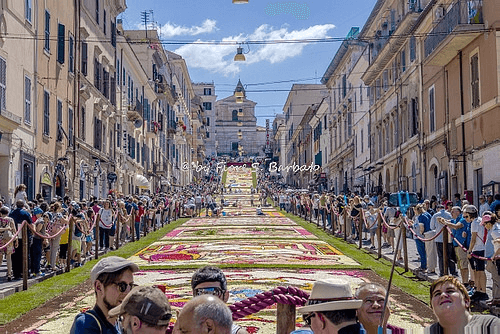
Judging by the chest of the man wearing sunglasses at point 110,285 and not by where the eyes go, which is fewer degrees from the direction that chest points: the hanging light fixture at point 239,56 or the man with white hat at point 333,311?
the man with white hat

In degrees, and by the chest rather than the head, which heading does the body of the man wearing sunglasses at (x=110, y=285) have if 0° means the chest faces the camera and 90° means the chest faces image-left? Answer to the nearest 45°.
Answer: approximately 315°

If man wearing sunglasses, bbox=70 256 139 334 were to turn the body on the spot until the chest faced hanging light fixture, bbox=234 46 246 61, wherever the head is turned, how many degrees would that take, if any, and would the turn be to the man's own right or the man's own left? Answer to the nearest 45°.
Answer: approximately 135° to the man's own left

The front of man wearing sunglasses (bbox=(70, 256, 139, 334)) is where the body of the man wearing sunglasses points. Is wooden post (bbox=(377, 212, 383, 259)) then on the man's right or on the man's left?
on the man's left

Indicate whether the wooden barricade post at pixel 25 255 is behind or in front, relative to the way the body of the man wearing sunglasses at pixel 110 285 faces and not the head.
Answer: behind

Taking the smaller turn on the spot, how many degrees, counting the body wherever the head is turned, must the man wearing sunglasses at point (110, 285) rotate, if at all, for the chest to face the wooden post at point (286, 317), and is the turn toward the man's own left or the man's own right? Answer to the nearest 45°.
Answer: approximately 90° to the man's own left
